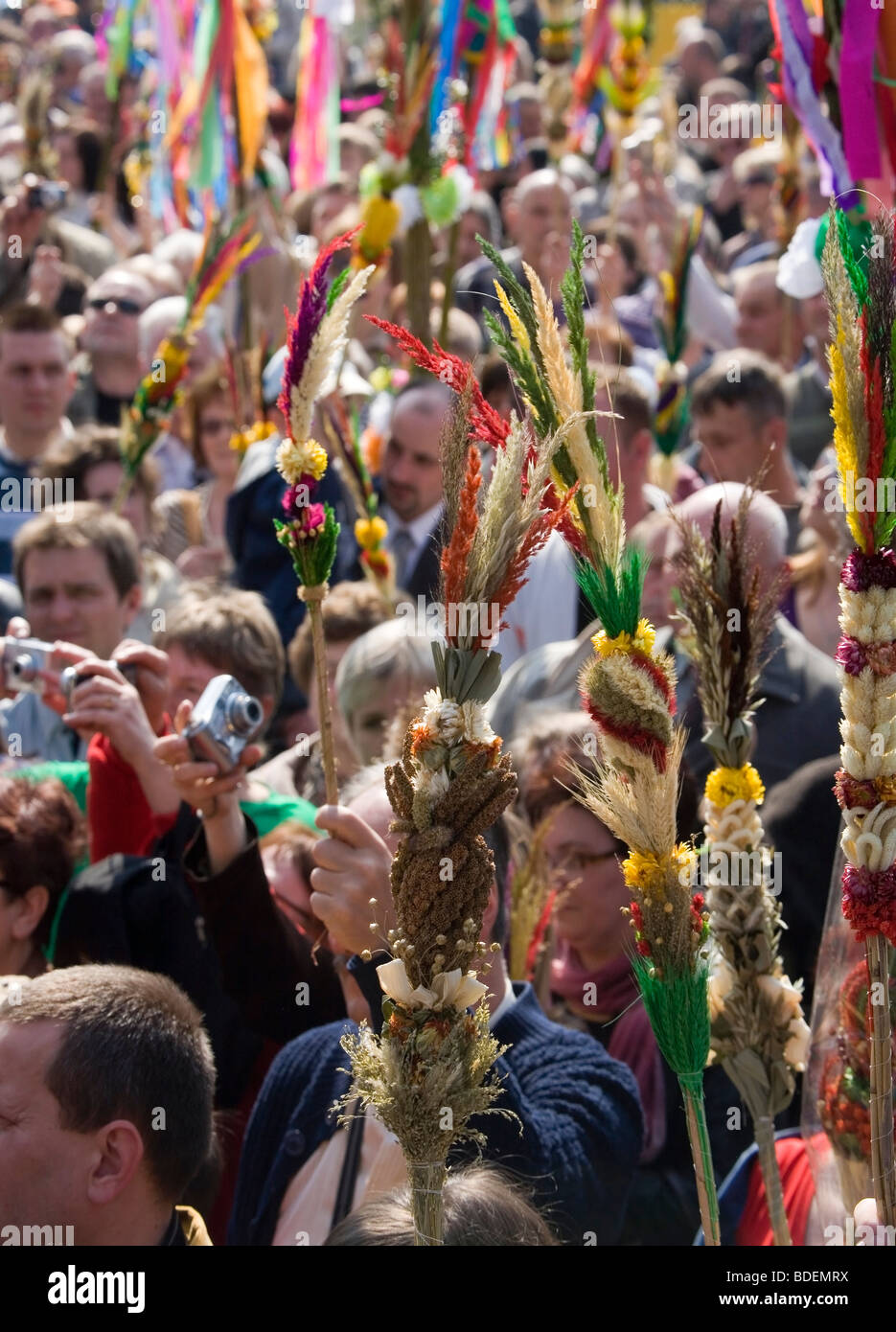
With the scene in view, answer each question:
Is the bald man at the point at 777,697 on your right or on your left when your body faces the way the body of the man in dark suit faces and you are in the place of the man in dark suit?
on your left

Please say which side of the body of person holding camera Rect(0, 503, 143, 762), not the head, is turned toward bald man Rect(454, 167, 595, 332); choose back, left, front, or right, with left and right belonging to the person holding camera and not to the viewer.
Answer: back

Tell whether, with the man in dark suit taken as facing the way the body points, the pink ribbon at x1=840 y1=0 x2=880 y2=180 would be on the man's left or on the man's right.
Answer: on the man's left
